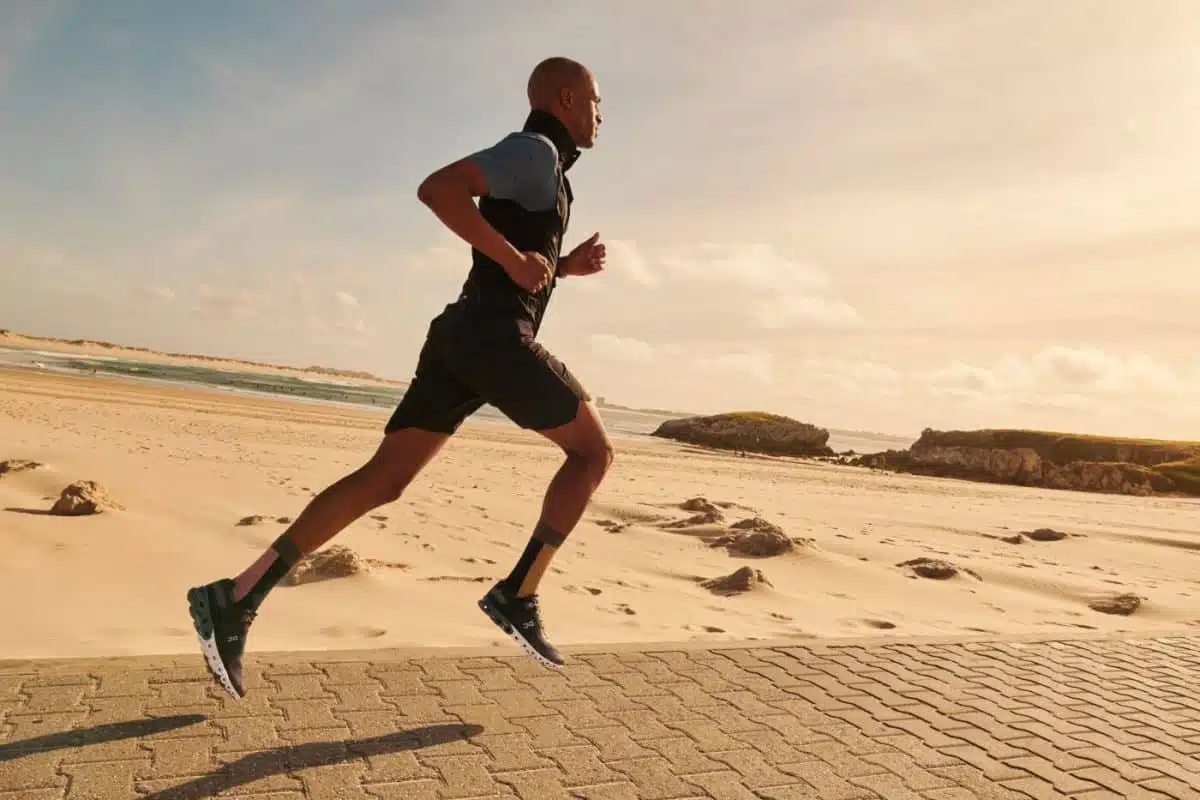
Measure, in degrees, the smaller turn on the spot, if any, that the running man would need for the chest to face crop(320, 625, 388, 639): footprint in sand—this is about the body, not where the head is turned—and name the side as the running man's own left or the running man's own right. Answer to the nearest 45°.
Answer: approximately 90° to the running man's own left

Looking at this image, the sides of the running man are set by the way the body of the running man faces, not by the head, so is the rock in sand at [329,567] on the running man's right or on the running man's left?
on the running man's left

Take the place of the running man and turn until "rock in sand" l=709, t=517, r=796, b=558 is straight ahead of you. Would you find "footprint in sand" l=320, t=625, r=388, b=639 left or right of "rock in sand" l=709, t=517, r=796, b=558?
left

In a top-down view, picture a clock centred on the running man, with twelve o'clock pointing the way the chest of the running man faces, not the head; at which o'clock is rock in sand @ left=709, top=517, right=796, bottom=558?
The rock in sand is roughly at 10 o'clock from the running man.

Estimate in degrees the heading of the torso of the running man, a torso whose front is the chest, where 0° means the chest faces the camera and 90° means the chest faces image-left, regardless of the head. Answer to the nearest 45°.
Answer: approximately 270°

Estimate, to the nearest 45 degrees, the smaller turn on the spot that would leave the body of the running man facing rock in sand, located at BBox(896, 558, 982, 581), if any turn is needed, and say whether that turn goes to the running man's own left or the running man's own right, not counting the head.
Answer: approximately 45° to the running man's own left

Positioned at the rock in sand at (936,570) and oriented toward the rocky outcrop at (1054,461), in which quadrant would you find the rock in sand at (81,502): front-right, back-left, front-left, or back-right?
back-left

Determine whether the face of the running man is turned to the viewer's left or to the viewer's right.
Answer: to the viewer's right

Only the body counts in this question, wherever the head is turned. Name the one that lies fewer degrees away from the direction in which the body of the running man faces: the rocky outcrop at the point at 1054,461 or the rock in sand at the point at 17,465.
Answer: the rocky outcrop

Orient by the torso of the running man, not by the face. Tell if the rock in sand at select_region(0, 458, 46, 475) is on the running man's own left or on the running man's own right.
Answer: on the running man's own left
